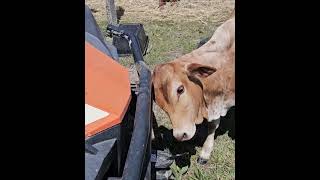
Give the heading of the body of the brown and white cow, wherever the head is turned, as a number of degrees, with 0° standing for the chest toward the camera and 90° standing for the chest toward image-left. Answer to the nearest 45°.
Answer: approximately 45°

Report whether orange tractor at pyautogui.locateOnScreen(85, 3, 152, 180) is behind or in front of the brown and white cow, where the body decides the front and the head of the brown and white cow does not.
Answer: in front
